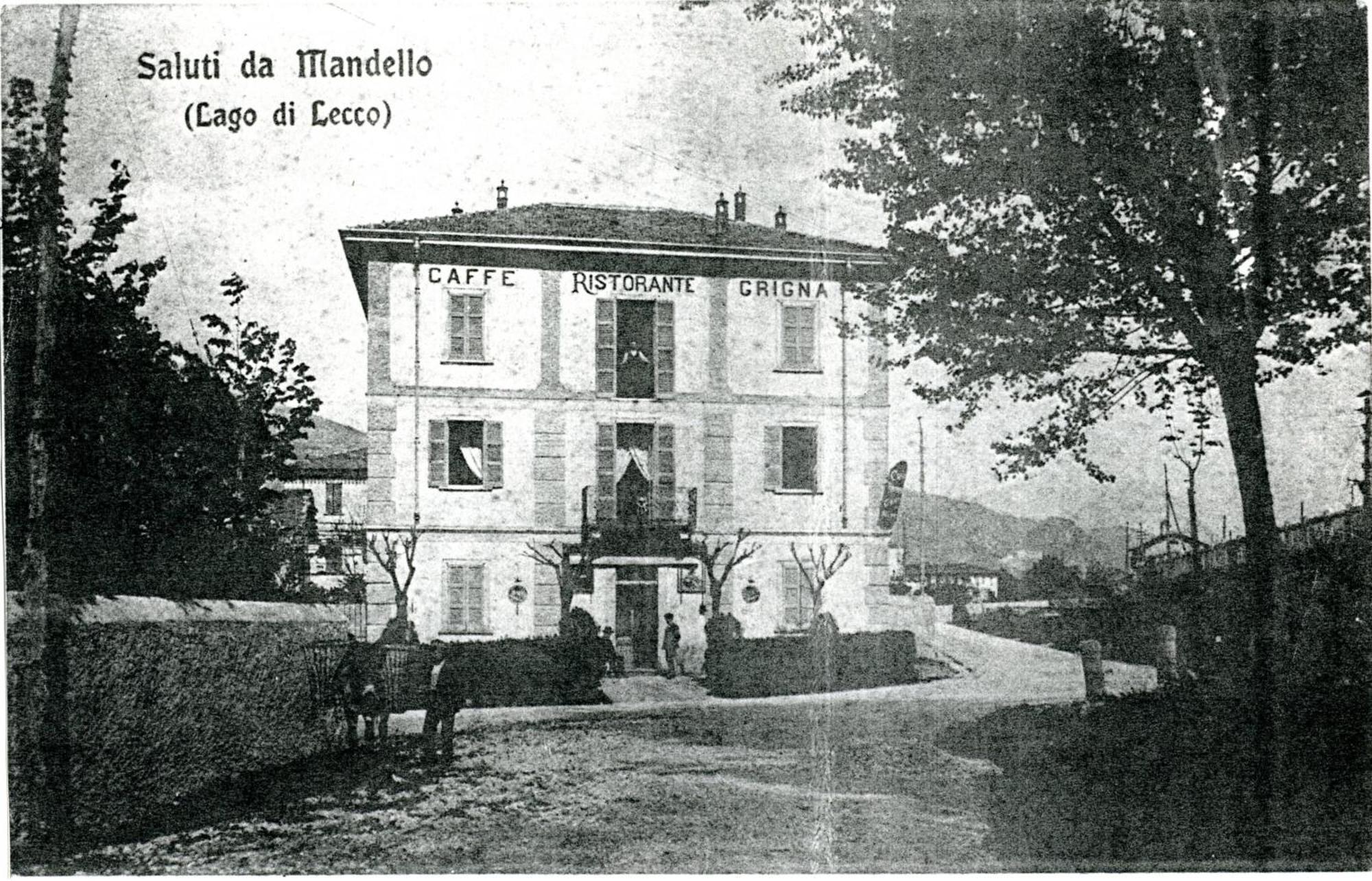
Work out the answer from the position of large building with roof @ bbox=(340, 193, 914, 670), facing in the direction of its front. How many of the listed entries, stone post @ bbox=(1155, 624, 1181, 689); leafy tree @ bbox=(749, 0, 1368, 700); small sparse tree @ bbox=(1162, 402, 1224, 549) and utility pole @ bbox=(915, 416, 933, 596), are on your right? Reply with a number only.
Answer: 0

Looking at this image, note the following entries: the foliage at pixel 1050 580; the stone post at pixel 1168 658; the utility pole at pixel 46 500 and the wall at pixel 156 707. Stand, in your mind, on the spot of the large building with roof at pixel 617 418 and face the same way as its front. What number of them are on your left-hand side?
2

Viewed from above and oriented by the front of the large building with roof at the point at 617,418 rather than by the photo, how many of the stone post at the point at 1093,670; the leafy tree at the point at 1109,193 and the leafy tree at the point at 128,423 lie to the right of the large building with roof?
1

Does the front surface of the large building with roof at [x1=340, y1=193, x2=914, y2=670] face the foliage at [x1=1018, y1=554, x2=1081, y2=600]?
no

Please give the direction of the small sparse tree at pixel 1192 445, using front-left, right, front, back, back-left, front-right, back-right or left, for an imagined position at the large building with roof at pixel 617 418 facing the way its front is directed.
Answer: left

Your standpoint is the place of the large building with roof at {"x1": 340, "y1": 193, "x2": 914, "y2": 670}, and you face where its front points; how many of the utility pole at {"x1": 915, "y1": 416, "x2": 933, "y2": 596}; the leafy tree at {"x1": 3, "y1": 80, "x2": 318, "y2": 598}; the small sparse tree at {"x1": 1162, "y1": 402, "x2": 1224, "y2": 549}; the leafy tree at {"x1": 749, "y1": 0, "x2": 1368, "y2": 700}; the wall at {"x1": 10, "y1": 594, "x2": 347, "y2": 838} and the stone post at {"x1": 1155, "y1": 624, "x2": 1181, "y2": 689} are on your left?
4

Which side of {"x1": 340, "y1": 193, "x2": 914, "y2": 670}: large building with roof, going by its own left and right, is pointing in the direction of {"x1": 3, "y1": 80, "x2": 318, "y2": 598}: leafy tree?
right

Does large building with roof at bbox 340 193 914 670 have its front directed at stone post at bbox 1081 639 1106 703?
no

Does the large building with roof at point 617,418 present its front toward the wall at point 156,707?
yes

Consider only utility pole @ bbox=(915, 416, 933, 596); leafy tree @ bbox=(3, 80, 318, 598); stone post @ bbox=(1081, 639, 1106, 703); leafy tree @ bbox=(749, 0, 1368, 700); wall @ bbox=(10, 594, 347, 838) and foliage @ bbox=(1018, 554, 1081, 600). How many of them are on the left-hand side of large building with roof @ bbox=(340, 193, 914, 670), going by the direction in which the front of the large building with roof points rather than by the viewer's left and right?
4

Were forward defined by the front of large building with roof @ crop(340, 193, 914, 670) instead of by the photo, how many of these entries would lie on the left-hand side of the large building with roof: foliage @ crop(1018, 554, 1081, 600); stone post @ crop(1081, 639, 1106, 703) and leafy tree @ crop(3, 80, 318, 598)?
2

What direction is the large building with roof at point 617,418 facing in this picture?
toward the camera
